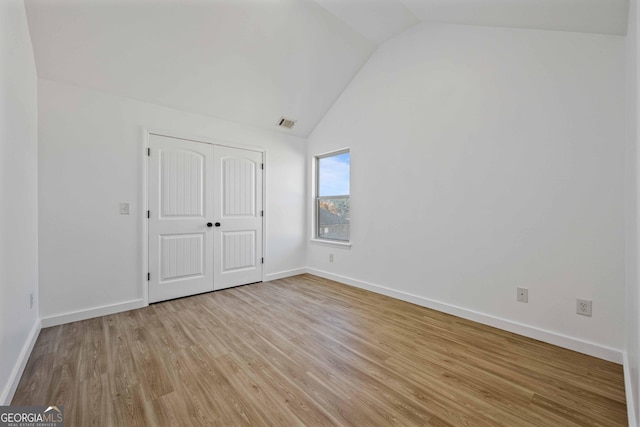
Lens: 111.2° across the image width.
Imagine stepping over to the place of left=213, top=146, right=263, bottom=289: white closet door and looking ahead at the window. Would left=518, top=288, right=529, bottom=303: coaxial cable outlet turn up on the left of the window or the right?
right

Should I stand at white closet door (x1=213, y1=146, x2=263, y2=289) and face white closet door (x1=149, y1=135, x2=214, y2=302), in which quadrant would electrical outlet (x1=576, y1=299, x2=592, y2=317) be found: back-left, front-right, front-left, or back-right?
back-left

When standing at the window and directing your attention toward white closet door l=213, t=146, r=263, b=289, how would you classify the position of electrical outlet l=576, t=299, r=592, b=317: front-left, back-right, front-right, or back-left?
back-left

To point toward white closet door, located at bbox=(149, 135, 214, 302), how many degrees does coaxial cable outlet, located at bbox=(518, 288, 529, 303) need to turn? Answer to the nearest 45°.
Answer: approximately 45° to its right

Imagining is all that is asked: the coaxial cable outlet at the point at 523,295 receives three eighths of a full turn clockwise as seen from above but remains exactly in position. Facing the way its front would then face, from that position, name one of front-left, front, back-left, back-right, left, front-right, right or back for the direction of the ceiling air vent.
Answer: front-left

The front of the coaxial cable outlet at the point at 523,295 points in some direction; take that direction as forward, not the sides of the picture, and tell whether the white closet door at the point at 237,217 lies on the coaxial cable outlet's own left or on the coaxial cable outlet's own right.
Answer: on the coaxial cable outlet's own right

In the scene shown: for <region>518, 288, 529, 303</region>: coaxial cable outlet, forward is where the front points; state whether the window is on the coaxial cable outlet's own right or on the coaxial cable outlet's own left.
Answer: on the coaxial cable outlet's own right
